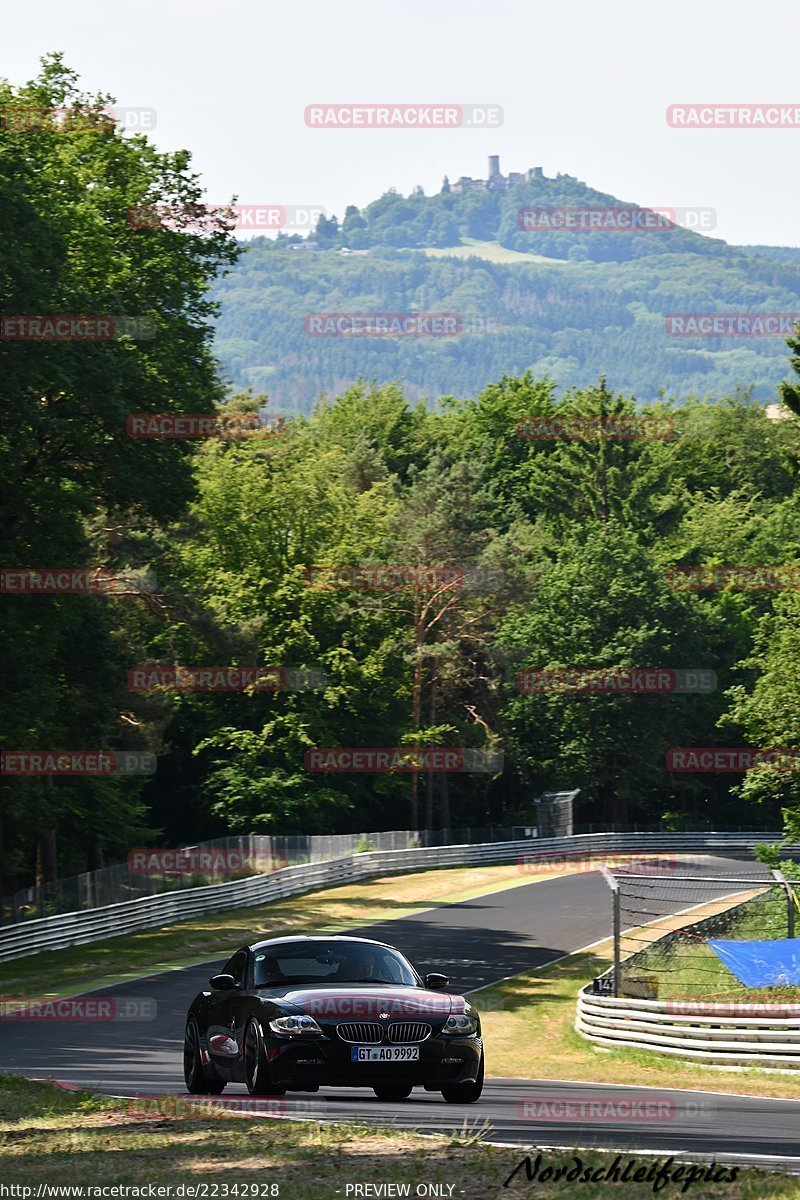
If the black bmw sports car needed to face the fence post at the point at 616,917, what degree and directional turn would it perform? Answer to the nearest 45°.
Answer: approximately 135° to its left

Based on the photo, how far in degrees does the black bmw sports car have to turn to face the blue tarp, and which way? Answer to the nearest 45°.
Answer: approximately 90° to its left

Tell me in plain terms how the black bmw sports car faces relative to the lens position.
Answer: facing the viewer and to the right of the viewer

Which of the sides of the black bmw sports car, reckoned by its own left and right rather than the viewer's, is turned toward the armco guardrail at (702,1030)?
left
